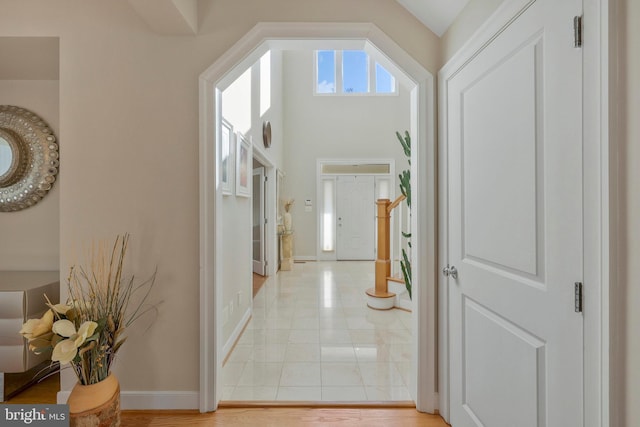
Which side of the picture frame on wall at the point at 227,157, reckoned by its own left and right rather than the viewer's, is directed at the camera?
right

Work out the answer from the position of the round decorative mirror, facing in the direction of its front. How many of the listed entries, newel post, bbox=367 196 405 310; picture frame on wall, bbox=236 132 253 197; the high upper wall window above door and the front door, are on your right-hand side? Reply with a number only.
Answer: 0

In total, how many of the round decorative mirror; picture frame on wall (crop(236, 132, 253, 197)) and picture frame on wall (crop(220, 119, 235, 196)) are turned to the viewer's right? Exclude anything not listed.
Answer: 2

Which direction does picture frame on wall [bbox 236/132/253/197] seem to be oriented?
to the viewer's right

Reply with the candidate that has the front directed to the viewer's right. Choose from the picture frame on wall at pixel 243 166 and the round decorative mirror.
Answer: the picture frame on wall

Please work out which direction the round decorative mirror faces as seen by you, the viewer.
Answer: facing the viewer

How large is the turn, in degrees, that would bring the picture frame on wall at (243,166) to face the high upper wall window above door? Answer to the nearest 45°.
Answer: approximately 45° to its left

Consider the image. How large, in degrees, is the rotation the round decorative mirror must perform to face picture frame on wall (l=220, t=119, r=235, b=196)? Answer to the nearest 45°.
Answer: approximately 90° to its left

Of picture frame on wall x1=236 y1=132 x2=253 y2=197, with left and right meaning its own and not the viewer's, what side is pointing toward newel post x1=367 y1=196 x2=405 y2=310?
front

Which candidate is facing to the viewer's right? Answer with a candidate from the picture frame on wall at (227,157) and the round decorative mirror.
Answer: the picture frame on wall

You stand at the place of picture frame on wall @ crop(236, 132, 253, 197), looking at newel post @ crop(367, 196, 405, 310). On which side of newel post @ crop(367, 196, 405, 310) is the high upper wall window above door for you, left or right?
left

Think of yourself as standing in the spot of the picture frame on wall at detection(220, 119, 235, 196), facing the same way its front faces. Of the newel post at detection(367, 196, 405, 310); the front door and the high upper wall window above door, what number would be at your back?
0

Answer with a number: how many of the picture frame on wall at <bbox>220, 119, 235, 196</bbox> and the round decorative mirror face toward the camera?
1

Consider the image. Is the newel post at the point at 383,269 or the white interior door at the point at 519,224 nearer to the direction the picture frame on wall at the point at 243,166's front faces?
the newel post

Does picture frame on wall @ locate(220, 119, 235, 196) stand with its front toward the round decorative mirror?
no

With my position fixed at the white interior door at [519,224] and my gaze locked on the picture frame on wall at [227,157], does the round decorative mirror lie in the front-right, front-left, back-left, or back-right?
front-left

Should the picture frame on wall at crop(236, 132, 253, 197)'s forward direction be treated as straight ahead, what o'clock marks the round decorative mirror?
The round decorative mirror is roughly at 5 o'clock from the picture frame on wall.
